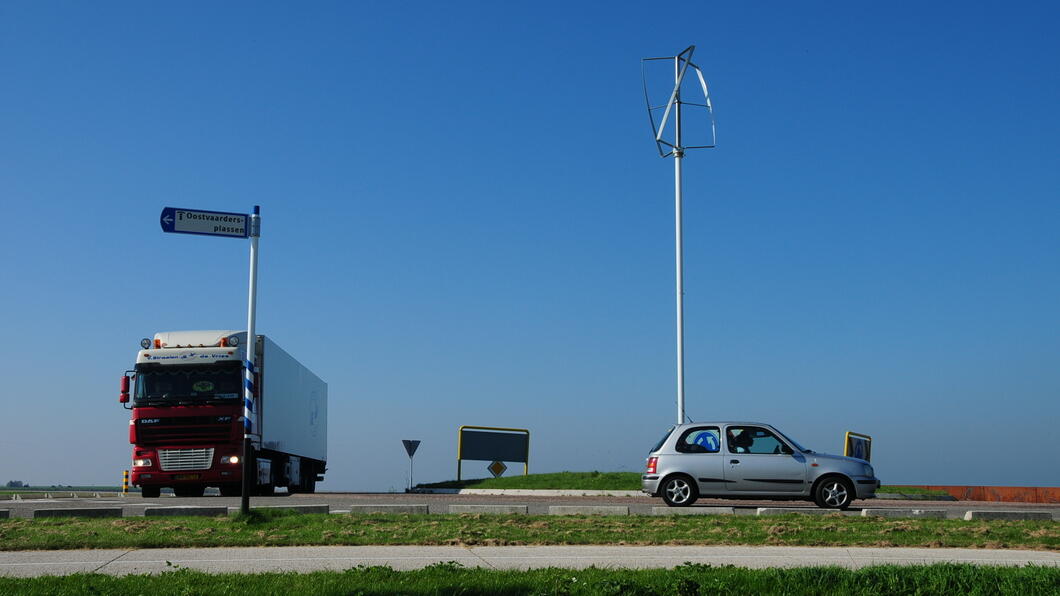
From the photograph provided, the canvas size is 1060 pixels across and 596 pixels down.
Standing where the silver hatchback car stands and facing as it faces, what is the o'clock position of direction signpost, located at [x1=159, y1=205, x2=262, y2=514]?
The direction signpost is roughly at 5 o'clock from the silver hatchback car.

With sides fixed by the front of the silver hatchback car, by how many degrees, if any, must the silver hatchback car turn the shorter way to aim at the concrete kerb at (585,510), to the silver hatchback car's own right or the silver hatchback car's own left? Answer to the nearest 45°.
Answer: approximately 135° to the silver hatchback car's own right

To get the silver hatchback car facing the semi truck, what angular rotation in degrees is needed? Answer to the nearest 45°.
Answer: approximately 180°

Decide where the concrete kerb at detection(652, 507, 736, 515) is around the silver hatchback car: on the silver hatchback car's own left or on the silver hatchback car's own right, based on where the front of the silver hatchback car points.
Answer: on the silver hatchback car's own right

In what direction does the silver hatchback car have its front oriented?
to the viewer's right

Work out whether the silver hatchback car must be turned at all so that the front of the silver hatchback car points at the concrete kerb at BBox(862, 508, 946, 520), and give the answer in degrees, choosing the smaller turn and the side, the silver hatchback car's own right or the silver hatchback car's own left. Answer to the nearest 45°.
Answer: approximately 45° to the silver hatchback car's own right

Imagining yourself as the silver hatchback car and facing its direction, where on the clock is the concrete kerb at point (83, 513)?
The concrete kerb is roughly at 5 o'clock from the silver hatchback car.

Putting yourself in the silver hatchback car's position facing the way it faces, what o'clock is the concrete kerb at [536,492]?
The concrete kerb is roughly at 8 o'clock from the silver hatchback car.
